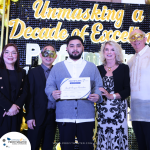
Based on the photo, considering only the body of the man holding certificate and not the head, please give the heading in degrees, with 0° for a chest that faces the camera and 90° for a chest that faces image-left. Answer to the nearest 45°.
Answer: approximately 0°

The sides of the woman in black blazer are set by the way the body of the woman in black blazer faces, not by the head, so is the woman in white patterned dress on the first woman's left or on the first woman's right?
on the first woman's left

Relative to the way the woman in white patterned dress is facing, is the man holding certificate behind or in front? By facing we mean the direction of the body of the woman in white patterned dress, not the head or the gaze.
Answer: in front

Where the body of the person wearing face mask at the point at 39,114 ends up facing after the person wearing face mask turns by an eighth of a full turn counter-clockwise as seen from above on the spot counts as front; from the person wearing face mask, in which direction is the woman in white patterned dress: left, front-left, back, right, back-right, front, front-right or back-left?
front

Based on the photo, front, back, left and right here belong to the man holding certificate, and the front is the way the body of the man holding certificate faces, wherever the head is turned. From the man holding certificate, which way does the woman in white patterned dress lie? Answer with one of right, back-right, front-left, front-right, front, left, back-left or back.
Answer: back-left

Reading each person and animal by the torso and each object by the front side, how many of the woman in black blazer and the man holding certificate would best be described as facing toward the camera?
2

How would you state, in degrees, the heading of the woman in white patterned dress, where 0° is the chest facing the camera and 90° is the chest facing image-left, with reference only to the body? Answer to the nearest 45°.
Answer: approximately 45°

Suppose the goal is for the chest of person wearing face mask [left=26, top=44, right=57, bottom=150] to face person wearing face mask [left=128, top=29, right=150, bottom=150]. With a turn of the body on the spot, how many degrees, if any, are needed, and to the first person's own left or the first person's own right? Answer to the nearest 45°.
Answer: approximately 45° to the first person's own left
